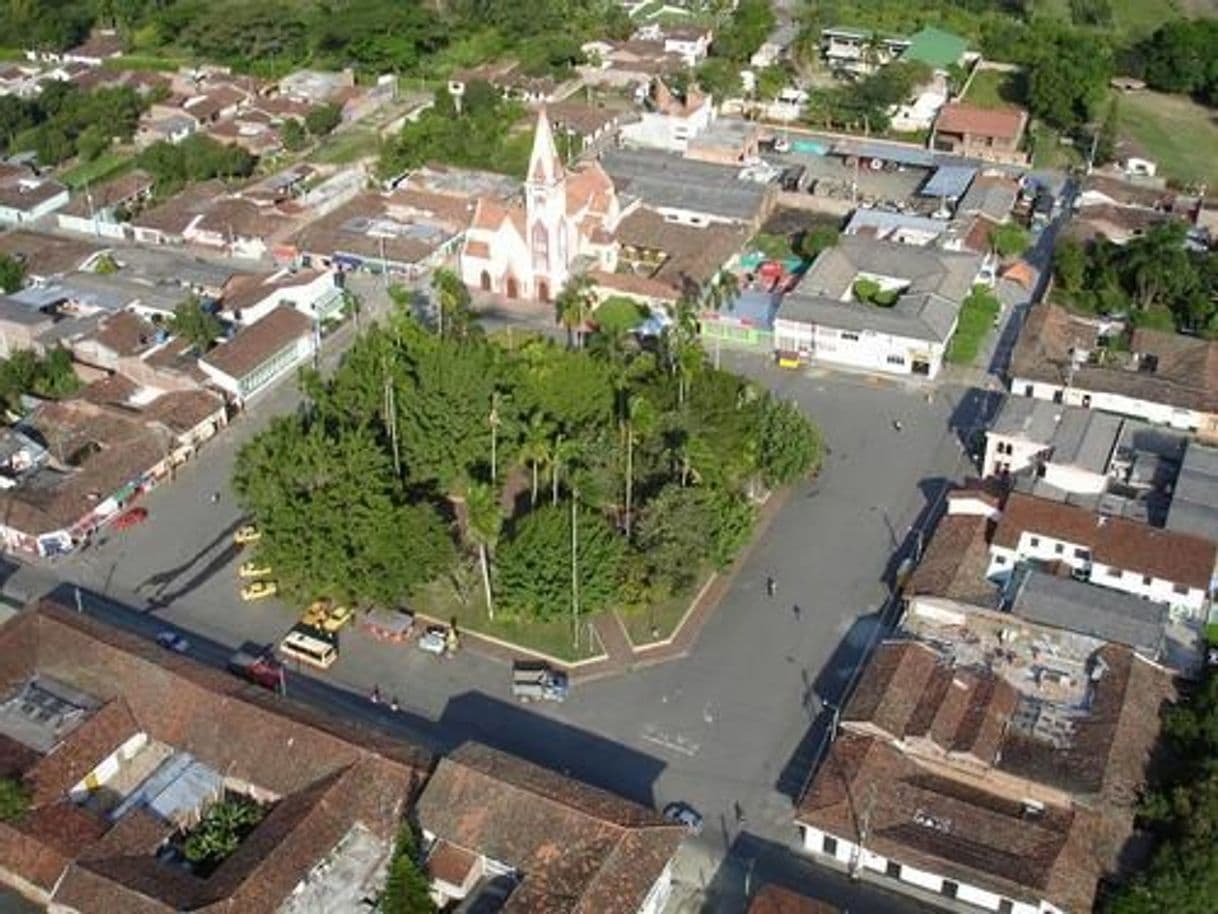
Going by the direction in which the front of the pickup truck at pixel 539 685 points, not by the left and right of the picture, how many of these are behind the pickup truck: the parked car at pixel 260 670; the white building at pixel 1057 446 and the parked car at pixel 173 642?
2

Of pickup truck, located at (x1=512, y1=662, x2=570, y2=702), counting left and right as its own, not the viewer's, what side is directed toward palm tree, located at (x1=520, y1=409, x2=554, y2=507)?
left

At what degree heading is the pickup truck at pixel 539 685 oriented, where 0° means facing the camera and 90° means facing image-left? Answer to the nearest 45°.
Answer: approximately 270°

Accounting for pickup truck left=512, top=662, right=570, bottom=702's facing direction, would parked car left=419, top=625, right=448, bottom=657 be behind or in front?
behind

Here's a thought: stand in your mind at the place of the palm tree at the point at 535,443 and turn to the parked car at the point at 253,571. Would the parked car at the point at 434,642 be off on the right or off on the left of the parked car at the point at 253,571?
left

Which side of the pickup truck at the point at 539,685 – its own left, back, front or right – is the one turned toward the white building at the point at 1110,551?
front

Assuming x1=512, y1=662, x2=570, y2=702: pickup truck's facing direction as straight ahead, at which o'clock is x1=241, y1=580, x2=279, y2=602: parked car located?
The parked car is roughly at 7 o'clock from the pickup truck.

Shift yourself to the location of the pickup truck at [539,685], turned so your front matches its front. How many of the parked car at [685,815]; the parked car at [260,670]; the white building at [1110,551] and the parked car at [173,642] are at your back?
2
